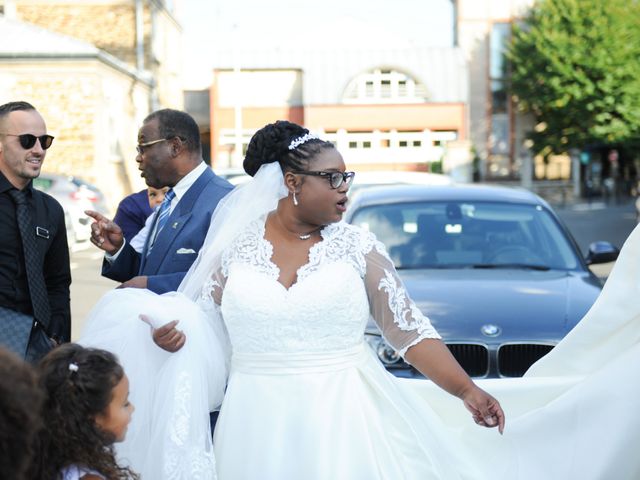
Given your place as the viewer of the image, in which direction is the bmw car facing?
facing the viewer

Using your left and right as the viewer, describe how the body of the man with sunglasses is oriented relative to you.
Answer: facing the viewer and to the right of the viewer

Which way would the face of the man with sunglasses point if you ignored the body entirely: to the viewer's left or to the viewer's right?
to the viewer's right

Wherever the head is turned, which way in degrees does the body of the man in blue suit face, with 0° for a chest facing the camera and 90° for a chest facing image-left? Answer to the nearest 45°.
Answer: approximately 45°

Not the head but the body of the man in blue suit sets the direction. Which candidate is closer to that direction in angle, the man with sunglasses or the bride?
the man with sunglasses

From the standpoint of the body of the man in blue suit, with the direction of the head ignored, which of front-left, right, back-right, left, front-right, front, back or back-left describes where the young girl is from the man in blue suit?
front-left

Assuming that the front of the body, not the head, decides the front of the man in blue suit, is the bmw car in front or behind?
behind

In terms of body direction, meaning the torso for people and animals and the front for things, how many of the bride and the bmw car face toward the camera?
2

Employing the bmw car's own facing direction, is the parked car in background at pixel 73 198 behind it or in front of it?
behind

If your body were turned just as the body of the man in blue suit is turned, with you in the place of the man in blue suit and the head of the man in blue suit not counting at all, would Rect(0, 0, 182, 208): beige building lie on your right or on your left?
on your right

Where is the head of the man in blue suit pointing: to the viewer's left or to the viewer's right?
to the viewer's left

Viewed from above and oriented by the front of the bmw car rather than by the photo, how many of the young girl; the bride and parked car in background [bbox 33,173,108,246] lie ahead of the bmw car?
2

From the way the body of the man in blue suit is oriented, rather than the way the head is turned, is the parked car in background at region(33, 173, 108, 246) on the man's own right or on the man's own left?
on the man's own right

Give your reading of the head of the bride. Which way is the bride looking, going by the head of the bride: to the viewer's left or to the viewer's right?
to the viewer's right

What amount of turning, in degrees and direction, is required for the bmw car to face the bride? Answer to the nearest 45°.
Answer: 0° — it already faces them
